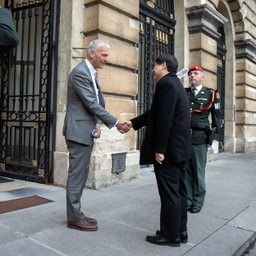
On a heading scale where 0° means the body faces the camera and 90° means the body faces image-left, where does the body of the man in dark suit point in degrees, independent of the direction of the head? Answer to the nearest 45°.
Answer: approximately 90°

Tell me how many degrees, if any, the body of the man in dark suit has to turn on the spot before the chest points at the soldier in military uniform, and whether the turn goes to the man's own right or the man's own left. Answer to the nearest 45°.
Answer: approximately 90° to the man's own right

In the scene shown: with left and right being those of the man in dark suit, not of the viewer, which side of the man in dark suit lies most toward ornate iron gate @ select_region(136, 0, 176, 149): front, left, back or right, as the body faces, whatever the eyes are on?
right

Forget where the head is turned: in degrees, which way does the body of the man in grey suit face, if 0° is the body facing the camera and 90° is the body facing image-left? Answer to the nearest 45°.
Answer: approximately 270°

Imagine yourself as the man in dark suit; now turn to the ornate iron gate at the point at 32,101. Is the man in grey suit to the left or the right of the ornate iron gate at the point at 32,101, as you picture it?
left

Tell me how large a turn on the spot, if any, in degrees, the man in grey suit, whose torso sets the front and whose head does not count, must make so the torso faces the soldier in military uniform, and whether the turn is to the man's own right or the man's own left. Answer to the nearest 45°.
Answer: approximately 45° to the man's own left

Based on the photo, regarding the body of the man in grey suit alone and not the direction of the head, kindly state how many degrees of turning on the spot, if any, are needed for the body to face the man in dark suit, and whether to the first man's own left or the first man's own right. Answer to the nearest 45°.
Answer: approximately 45° to the first man's own right

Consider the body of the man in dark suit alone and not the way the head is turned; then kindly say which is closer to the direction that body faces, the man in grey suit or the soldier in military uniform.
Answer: the man in grey suit

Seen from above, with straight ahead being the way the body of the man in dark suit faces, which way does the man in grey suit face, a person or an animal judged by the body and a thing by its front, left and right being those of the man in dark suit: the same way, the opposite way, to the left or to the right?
the opposite way

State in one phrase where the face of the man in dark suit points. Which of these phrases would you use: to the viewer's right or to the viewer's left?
to the viewer's left

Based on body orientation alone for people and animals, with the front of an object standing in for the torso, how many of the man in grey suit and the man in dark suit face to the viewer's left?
1

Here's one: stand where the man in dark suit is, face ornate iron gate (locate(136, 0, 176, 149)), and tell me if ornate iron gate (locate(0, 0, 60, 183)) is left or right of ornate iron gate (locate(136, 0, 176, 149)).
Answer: left
